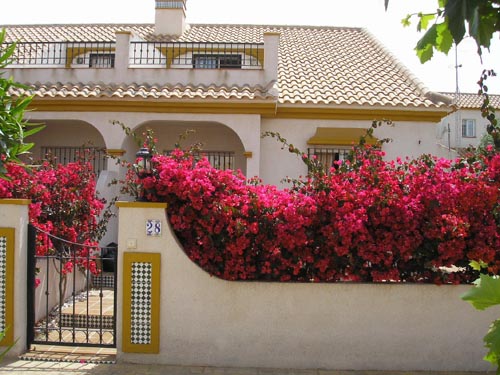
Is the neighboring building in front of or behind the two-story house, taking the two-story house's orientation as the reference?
behind

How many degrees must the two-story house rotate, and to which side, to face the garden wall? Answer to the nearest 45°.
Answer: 0° — it already faces it

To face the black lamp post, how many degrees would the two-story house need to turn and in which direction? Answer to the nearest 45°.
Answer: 0° — it already faces it

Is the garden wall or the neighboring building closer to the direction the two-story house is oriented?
the garden wall

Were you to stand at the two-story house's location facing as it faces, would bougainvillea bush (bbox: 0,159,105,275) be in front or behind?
in front

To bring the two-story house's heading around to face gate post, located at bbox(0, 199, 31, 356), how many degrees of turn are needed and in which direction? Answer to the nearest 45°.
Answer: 0° — it already faces it

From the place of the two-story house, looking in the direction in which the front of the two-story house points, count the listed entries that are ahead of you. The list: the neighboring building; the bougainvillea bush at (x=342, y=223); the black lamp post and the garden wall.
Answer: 3

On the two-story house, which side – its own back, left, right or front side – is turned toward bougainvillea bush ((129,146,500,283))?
front

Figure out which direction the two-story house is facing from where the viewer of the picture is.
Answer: facing the viewer

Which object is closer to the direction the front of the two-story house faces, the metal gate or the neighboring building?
the metal gate

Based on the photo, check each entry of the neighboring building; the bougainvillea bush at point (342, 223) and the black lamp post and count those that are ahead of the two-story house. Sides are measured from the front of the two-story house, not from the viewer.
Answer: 2

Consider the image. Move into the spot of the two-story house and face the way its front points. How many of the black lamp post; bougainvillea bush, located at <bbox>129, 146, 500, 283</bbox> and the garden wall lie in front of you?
3

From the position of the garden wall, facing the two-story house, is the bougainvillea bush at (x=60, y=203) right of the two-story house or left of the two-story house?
left
